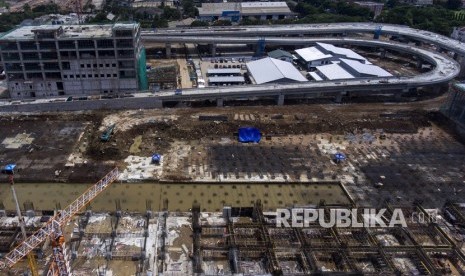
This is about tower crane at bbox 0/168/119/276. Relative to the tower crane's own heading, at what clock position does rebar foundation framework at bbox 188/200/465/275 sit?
The rebar foundation framework is roughly at 2 o'clock from the tower crane.

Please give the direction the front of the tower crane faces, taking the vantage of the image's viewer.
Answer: facing away from the viewer and to the right of the viewer
